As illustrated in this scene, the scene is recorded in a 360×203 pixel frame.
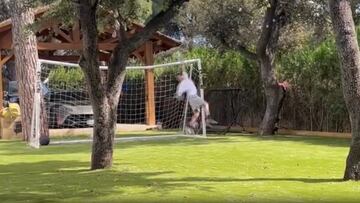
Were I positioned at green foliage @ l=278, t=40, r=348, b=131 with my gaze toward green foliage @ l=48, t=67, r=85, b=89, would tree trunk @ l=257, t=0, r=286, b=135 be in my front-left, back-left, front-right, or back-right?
front-left

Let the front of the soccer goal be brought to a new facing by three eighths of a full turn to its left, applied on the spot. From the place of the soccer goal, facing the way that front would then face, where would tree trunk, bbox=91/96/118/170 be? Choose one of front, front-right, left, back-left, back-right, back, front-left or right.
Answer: back-right

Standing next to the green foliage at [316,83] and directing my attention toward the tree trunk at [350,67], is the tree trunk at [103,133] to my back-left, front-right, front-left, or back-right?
front-right

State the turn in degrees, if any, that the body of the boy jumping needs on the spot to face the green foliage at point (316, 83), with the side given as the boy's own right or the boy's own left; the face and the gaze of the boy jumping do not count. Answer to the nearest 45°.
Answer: approximately 180°

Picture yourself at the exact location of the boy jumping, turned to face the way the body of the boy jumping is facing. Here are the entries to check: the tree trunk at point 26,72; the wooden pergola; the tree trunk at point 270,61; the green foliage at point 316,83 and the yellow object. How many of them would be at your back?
2

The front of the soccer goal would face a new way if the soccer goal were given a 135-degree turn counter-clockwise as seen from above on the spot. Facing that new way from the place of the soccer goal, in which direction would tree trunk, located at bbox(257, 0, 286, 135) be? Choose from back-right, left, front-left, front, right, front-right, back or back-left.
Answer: right

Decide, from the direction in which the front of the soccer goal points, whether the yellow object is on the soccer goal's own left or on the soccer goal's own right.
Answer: on the soccer goal's own right

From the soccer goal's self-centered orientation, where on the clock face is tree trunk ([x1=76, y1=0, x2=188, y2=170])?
The tree trunk is roughly at 12 o'clock from the soccer goal.

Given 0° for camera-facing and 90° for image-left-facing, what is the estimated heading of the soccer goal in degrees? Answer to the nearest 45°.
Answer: approximately 0°
